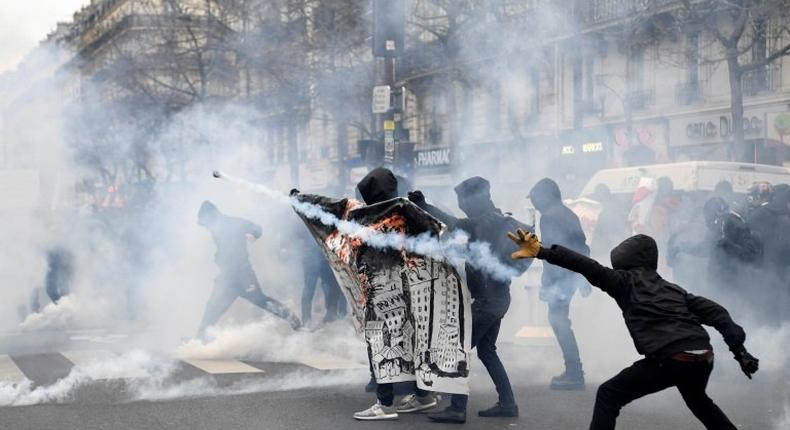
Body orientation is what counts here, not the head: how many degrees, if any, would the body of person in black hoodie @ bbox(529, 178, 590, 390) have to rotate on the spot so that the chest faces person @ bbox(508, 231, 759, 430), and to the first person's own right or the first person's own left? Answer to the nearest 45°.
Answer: approximately 90° to the first person's own left

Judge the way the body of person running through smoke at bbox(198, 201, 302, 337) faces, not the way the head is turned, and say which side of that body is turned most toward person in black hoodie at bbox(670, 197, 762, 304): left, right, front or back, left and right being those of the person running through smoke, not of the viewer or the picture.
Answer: back

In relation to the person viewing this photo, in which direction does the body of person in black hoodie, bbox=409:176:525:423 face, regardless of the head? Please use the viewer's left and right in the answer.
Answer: facing to the left of the viewer
